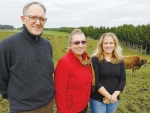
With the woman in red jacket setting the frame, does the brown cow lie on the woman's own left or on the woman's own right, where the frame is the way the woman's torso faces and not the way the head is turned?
on the woman's own left

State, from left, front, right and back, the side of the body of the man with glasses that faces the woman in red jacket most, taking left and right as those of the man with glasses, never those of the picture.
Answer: left

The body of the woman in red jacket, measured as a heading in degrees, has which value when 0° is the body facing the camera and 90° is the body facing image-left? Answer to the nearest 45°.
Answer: approximately 315°

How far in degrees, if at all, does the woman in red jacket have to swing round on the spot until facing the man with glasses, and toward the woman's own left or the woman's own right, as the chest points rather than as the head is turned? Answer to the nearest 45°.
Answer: approximately 90° to the woman's own right

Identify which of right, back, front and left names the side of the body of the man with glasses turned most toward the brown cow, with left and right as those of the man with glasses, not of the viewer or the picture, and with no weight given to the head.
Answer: left

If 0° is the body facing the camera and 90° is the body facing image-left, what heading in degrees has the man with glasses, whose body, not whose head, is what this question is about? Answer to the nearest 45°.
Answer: approximately 315°
